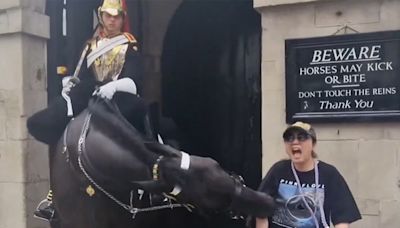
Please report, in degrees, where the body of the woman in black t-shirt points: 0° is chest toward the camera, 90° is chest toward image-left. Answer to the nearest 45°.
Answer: approximately 0°

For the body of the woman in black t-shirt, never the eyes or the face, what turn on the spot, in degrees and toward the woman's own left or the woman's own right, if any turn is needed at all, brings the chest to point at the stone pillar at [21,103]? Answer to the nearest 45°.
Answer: approximately 135° to the woman's own right

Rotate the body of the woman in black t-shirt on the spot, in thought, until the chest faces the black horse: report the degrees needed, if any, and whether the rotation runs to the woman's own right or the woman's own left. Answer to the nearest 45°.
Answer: approximately 45° to the woman's own right
